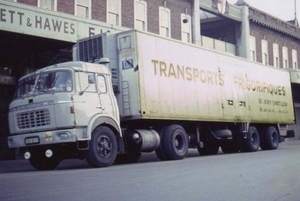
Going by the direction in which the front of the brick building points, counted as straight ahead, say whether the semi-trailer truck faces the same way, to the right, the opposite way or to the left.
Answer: to the right

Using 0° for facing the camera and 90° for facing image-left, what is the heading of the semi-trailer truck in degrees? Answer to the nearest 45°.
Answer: approximately 45°

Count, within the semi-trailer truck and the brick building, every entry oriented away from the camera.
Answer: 0
